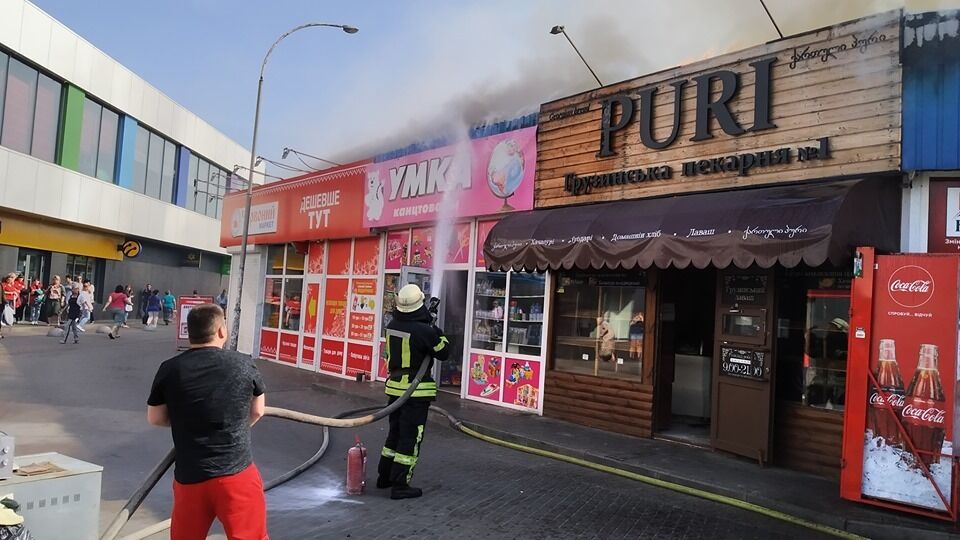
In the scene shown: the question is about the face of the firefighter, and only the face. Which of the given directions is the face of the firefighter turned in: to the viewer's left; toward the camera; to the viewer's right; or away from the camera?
away from the camera

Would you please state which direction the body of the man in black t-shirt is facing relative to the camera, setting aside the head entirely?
away from the camera

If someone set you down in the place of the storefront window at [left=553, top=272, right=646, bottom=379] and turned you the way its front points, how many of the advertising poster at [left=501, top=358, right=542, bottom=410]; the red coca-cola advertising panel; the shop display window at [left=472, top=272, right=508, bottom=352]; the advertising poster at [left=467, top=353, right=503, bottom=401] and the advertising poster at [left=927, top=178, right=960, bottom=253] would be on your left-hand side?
2

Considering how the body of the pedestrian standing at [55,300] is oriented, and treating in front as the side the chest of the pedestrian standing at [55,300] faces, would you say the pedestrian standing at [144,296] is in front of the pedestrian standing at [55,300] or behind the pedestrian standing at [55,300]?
behind

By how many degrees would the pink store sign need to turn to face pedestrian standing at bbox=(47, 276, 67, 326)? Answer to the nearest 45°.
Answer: approximately 90° to its right

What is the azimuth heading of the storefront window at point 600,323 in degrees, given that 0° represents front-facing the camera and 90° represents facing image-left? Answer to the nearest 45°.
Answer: approximately 45°

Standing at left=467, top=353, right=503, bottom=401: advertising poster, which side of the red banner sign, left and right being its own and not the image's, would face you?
left

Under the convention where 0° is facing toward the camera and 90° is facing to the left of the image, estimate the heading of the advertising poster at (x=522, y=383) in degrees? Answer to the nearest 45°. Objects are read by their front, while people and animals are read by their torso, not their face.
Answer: approximately 45°
